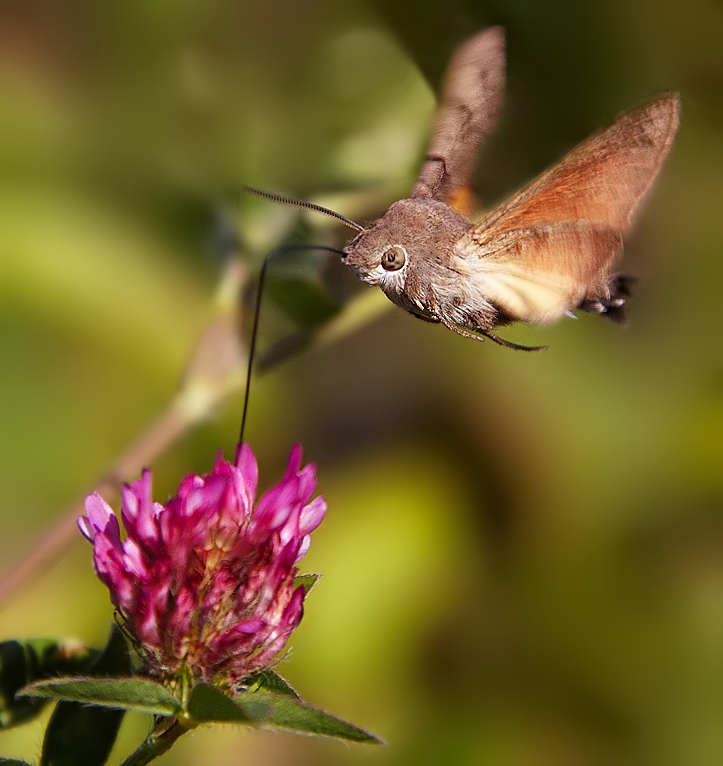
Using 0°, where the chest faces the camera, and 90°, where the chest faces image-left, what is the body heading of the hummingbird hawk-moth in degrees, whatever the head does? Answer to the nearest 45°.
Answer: approximately 90°
